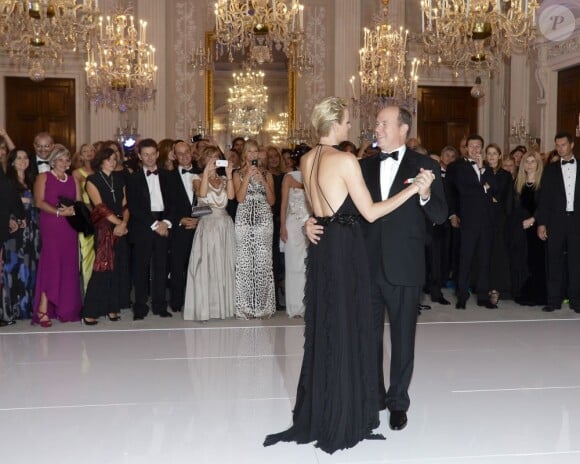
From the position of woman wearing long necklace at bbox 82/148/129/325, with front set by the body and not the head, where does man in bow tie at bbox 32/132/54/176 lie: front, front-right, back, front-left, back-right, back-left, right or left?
back

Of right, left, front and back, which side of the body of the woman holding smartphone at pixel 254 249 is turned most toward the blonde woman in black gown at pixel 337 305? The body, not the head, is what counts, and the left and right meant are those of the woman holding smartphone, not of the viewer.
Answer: front

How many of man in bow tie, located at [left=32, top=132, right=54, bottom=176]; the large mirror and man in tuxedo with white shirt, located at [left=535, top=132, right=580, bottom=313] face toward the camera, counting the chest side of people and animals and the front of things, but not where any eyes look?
3

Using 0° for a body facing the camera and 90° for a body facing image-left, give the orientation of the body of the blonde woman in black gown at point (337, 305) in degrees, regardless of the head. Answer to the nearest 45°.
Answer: approximately 225°

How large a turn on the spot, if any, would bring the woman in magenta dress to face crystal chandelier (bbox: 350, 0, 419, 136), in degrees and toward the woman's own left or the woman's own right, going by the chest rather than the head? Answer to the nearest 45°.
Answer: approximately 90° to the woman's own left

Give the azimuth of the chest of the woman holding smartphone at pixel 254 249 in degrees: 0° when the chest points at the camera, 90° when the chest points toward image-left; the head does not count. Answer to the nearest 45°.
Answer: approximately 0°

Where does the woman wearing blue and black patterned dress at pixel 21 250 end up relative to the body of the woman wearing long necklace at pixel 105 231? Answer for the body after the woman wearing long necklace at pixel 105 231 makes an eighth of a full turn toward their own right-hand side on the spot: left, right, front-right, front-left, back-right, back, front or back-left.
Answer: right

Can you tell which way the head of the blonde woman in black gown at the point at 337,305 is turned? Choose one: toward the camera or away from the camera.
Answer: away from the camera

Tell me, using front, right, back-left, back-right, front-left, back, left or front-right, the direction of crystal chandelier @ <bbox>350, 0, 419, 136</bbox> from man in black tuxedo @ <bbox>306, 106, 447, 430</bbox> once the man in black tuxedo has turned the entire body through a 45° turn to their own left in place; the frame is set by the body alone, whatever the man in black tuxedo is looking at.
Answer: back

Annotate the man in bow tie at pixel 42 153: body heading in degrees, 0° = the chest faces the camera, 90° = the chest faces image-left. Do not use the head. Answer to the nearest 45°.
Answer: approximately 0°

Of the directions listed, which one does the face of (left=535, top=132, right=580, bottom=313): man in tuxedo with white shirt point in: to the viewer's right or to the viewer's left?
to the viewer's left

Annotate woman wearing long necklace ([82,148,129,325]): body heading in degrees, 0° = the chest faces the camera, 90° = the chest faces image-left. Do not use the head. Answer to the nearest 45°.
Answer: approximately 315°
